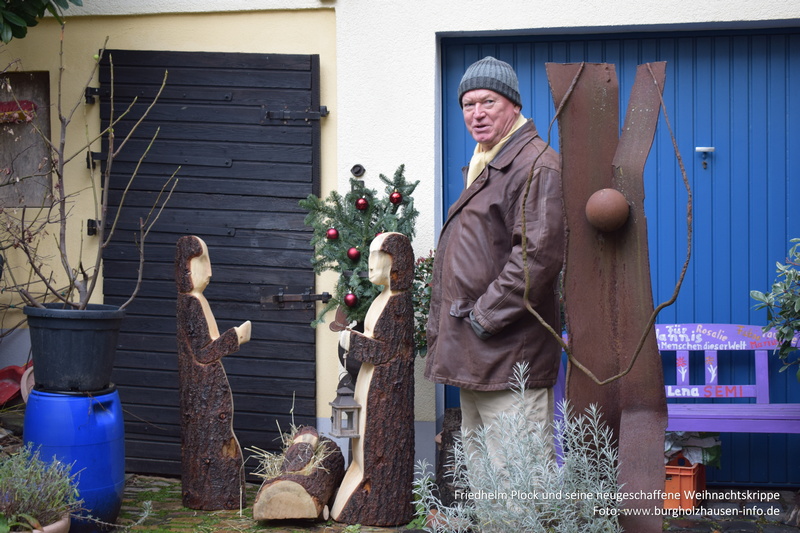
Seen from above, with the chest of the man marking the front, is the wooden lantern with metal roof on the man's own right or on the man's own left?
on the man's own right

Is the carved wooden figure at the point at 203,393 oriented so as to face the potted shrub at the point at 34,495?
no

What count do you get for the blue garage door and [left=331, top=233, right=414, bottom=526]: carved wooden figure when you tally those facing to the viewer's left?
1

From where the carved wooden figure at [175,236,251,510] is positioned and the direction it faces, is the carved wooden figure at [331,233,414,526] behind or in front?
in front

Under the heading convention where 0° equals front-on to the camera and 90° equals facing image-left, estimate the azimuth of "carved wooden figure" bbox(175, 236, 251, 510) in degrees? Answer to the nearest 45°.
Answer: approximately 270°

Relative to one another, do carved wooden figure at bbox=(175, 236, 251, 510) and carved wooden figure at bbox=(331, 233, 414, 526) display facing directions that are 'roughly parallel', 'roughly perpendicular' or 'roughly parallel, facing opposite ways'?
roughly parallel, facing opposite ways

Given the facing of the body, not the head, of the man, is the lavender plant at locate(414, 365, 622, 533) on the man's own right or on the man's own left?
on the man's own left

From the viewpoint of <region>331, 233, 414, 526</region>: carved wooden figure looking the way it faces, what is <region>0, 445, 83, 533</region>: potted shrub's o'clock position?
The potted shrub is roughly at 11 o'clock from the carved wooden figure.

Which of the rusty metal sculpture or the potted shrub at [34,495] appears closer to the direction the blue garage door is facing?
the rusty metal sculpture

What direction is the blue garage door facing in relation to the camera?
toward the camera

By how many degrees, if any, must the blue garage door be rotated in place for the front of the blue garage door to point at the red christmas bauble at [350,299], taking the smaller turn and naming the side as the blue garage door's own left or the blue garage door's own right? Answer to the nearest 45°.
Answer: approximately 45° to the blue garage door's own right

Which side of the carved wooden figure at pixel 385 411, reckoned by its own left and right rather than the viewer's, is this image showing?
left

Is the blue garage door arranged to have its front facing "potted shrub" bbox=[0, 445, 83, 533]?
no

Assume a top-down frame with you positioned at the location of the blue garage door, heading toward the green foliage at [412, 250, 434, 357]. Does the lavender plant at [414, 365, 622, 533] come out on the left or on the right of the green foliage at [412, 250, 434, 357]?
left
